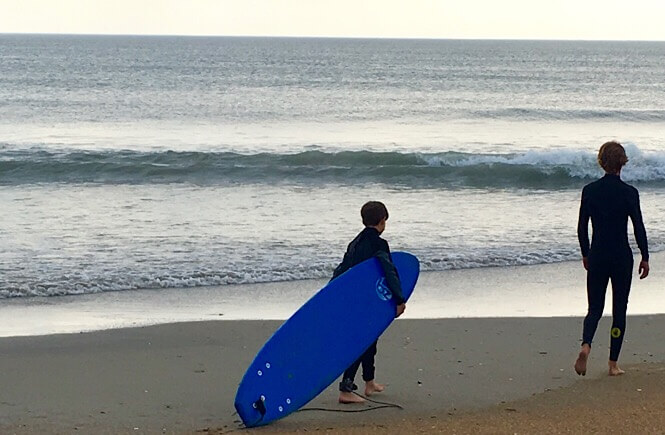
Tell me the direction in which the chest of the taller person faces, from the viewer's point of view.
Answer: away from the camera

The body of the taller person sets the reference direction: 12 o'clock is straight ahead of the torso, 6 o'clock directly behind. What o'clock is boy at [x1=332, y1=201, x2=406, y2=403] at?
The boy is roughly at 8 o'clock from the taller person.

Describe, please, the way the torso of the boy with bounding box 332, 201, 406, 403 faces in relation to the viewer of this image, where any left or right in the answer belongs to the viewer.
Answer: facing away from the viewer and to the right of the viewer

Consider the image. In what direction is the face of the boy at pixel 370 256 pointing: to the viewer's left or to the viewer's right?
to the viewer's right

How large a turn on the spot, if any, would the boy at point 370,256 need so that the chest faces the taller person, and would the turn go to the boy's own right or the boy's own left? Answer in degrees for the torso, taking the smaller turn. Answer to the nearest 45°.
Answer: approximately 45° to the boy's own right
